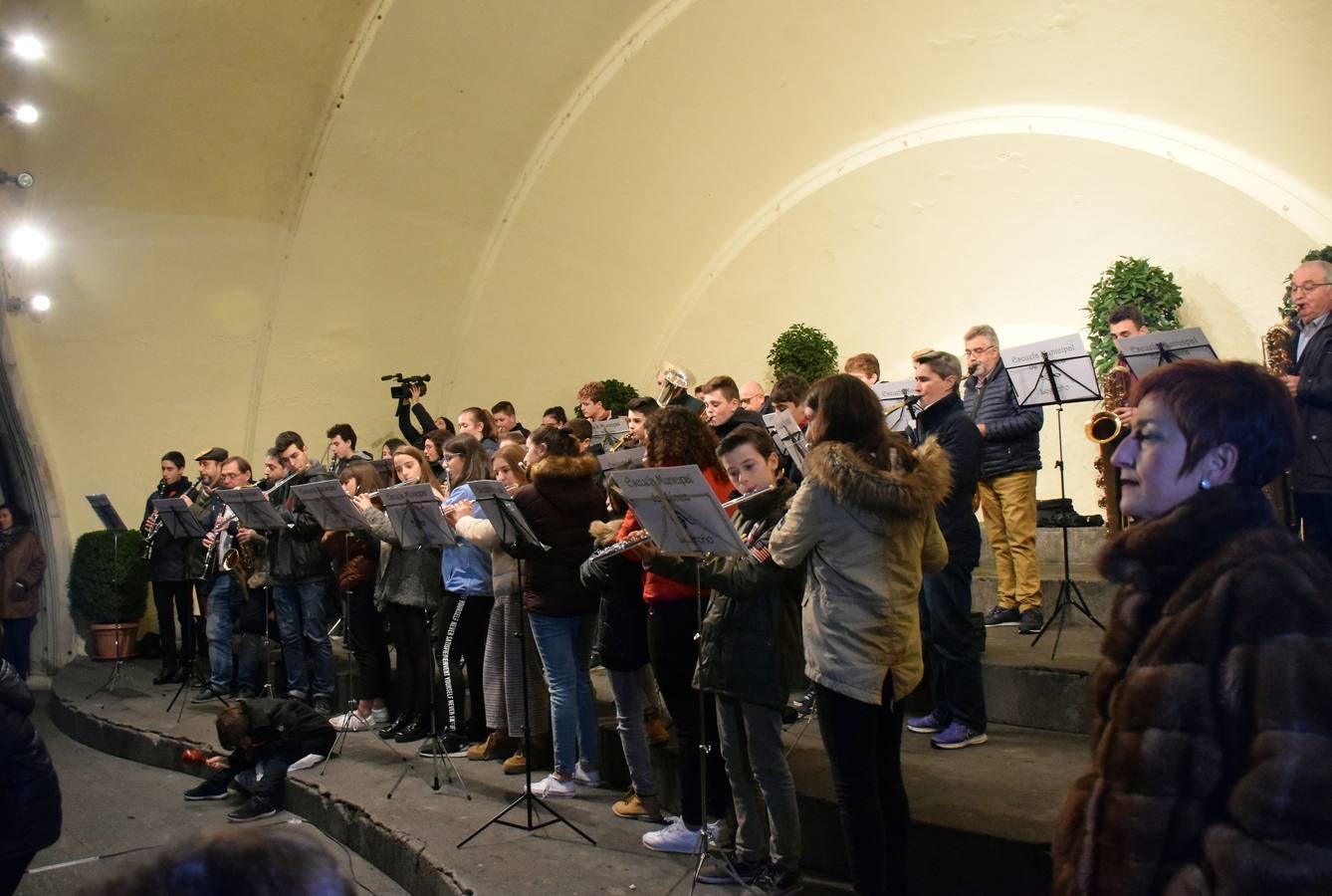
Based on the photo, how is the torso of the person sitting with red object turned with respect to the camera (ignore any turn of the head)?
to the viewer's left

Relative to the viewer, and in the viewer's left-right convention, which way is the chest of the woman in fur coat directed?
facing to the left of the viewer

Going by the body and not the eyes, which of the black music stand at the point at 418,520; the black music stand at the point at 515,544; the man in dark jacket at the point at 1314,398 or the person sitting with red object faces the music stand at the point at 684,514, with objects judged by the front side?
the man in dark jacket

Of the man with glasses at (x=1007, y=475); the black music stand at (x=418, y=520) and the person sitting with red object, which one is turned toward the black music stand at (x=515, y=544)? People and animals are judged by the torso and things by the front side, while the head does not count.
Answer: the man with glasses

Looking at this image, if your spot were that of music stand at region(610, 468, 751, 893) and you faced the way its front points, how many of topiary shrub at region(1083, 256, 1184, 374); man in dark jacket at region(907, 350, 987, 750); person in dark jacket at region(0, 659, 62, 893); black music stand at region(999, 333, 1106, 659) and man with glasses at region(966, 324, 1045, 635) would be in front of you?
4

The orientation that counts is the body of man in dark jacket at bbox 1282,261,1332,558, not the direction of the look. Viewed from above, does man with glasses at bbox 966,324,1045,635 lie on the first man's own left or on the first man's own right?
on the first man's own right

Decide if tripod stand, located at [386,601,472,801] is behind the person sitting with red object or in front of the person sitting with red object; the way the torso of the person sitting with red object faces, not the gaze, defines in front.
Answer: behind

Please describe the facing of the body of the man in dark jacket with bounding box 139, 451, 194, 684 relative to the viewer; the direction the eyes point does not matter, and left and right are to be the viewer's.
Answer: facing the viewer and to the left of the viewer

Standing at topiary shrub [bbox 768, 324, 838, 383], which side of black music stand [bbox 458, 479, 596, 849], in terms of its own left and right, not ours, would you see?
front

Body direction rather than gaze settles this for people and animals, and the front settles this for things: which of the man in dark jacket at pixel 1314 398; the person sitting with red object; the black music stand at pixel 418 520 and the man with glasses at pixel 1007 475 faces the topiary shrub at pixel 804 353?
the black music stand

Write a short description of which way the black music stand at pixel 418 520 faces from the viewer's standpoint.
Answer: facing away from the viewer and to the right of the viewer

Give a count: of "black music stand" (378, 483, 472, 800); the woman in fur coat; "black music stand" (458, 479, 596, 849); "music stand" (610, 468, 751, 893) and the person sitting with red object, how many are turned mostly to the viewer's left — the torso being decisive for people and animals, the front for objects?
2

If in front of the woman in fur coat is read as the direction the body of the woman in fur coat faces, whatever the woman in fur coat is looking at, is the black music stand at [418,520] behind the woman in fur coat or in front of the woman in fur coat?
in front

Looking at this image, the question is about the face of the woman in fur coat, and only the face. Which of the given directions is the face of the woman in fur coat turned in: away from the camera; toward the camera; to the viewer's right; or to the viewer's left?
to the viewer's left

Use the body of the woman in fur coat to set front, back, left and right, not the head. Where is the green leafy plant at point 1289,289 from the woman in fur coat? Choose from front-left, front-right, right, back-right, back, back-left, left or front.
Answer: right

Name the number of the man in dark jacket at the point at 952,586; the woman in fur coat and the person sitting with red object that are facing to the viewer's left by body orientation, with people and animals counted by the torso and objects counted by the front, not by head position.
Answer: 3
